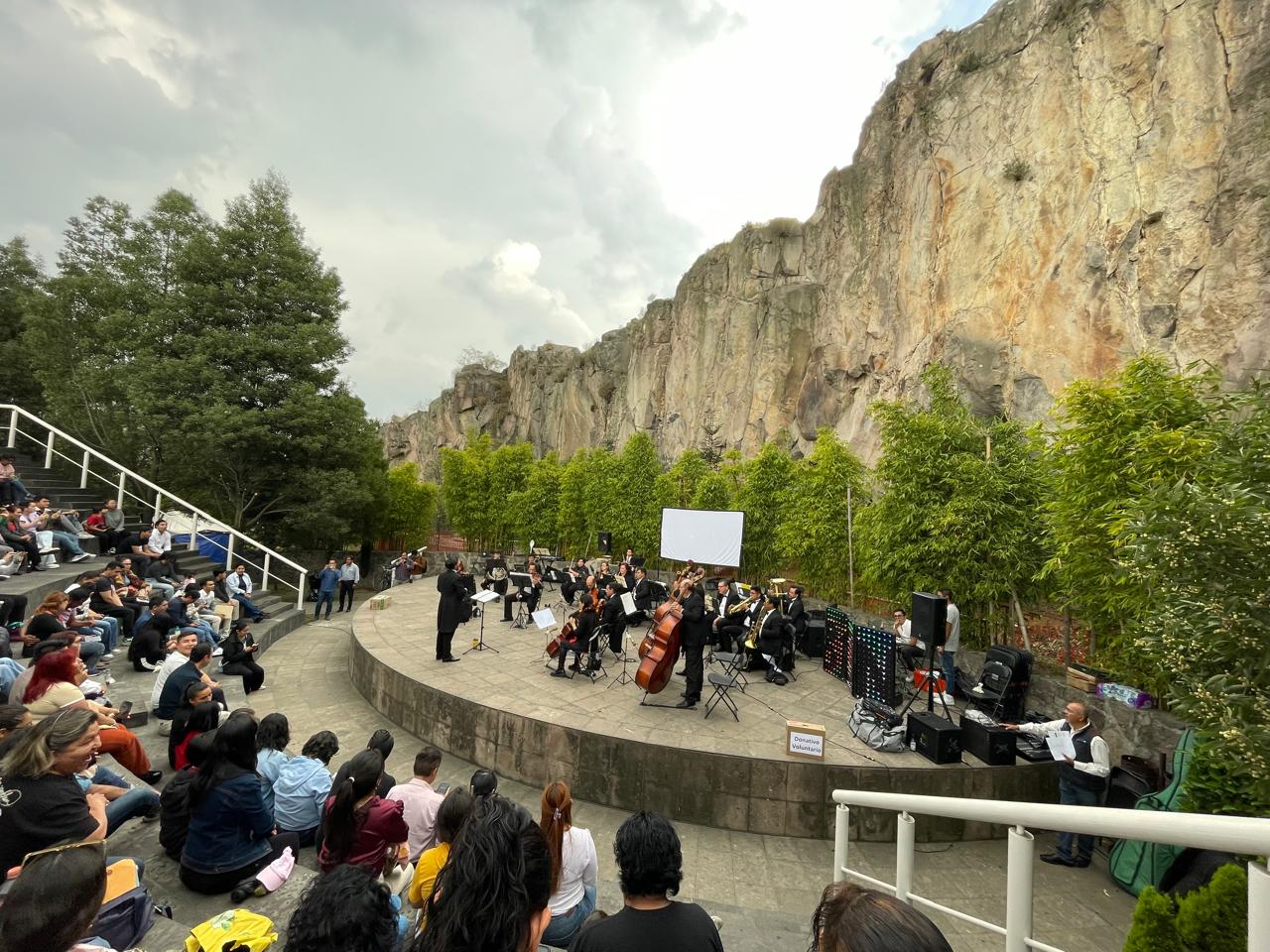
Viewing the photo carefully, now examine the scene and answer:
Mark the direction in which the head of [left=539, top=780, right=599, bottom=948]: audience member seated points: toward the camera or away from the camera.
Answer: away from the camera

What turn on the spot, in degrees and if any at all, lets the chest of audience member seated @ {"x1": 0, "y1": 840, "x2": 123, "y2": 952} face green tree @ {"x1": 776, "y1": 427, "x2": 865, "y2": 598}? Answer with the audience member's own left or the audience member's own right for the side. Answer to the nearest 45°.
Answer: approximately 45° to the audience member's own right

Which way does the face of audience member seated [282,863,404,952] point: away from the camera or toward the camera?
away from the camera

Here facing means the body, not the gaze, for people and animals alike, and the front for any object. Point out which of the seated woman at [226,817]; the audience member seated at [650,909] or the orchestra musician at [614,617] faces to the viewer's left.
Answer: the orchestra musician

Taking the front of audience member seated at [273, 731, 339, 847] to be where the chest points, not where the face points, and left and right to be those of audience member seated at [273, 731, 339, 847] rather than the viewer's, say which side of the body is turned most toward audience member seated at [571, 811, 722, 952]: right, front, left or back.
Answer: right

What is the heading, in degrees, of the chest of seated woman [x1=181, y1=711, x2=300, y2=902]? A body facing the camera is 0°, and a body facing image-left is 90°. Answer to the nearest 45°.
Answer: approximately 225°

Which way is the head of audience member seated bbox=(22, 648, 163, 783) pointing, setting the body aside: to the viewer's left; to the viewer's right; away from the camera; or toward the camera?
to the viewer's right

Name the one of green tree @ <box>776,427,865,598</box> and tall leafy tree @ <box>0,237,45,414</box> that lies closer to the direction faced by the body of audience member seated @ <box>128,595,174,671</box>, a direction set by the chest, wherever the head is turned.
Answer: the green tree

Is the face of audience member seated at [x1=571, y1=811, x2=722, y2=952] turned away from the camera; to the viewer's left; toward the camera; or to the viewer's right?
away from the camera

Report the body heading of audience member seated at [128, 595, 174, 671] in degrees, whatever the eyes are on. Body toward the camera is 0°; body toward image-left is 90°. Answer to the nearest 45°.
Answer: approximately 270°

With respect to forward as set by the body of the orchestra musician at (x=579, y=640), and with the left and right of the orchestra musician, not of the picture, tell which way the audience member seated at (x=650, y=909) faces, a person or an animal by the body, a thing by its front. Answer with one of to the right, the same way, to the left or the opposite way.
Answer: to the right

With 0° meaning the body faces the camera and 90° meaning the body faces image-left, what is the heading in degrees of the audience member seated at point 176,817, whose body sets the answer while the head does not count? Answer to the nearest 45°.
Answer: approximately 225°

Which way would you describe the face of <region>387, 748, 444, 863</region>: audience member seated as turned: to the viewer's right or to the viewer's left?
to the viewer's right

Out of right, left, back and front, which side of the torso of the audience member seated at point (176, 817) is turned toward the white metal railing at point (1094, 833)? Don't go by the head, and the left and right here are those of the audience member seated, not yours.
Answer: right

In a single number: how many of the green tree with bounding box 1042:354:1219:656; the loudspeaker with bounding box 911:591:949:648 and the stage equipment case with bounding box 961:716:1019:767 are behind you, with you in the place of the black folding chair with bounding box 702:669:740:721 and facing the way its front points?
3

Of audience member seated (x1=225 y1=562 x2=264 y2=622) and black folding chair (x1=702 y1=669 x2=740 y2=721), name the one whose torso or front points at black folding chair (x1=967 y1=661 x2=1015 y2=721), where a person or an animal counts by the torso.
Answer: the audience member seated

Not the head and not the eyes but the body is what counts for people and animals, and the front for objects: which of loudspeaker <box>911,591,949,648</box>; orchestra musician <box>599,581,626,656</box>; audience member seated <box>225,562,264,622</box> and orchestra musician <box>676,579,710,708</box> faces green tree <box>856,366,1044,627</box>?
the audience member seated
